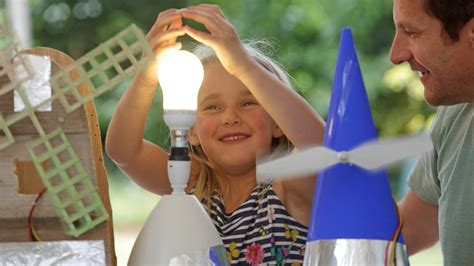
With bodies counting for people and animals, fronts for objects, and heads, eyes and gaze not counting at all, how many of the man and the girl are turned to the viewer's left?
1

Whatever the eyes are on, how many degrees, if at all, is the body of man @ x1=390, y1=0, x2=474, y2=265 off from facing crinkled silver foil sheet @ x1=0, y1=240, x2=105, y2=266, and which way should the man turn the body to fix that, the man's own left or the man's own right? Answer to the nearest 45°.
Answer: approximately 45° to the man's own left

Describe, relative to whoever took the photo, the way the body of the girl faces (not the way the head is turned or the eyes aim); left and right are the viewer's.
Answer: facing the viewer

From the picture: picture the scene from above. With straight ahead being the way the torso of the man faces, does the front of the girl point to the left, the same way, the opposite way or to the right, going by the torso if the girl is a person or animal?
to the left

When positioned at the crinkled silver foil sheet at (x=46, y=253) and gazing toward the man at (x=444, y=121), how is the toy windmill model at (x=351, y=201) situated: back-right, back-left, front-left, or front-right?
front-right

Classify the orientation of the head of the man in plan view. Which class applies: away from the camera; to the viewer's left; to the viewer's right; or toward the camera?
to the viewer's left

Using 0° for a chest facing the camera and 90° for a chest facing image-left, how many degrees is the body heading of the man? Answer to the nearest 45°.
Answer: approximately 90°

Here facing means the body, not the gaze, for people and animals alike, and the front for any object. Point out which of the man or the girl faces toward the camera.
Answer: the girl
